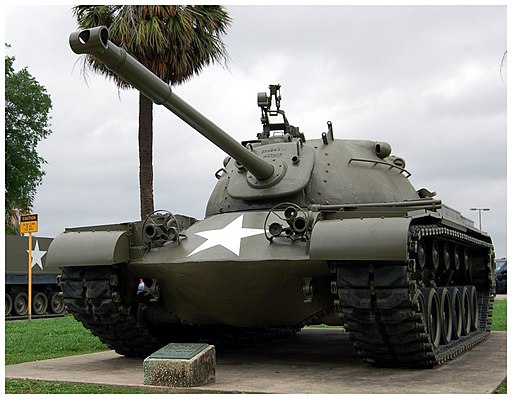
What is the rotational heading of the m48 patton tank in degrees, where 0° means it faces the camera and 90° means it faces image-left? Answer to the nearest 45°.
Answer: approximately 45°

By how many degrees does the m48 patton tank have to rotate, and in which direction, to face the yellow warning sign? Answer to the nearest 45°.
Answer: approximately 90° to its right

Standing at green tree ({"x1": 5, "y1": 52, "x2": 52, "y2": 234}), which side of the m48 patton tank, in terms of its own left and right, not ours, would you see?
right

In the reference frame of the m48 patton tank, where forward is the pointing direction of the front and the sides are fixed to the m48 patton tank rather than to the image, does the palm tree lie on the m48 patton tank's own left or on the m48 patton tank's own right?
on the m48 patton tank's own right

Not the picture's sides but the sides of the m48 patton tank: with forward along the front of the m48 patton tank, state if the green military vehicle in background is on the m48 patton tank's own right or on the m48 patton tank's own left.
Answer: on the m48 patton tank's own right

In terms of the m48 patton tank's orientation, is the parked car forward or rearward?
rearward
